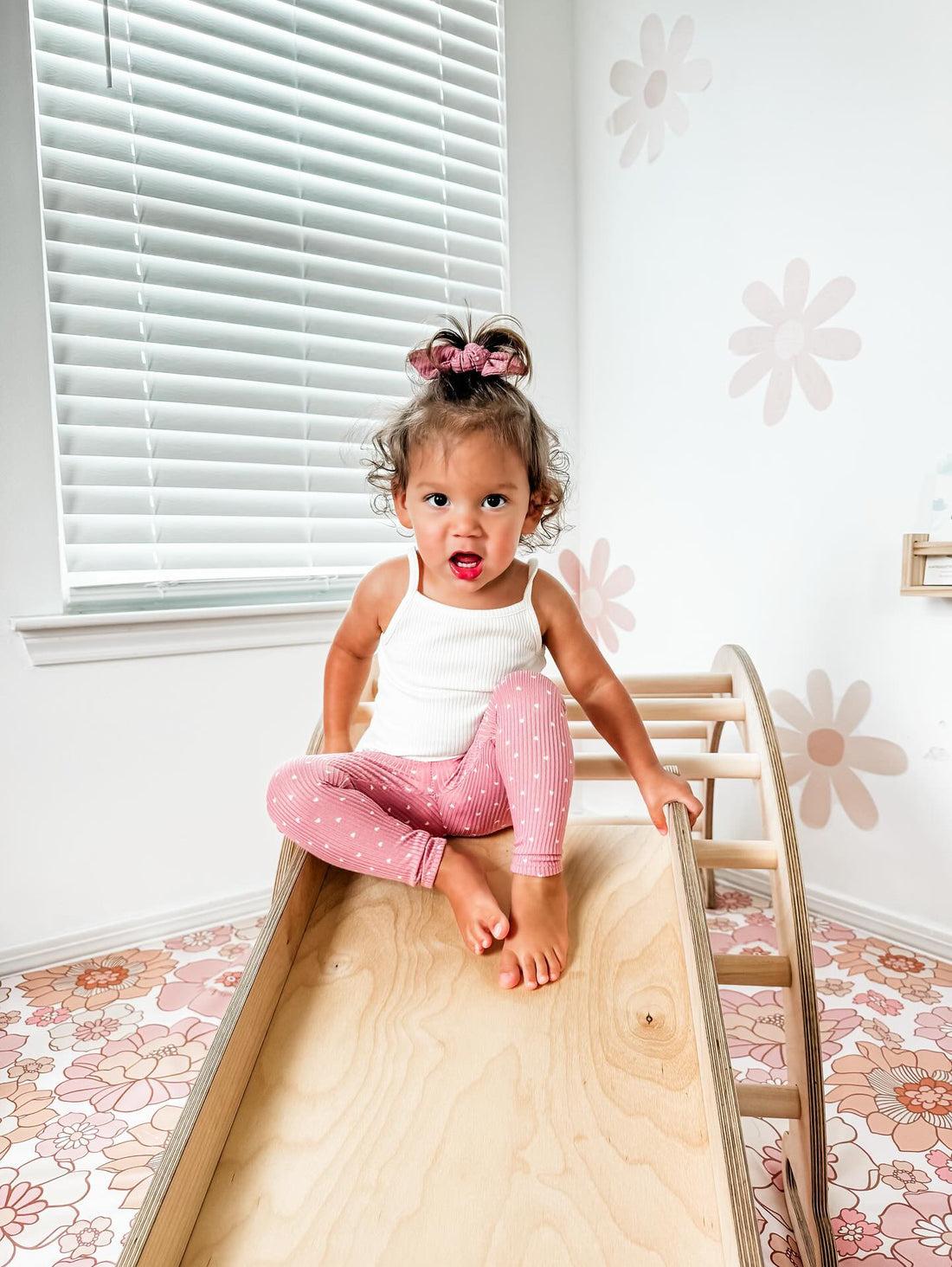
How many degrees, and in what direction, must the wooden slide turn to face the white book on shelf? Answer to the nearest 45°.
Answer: approximately 135° to its left

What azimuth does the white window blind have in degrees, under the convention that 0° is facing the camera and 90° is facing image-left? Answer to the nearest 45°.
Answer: approximately 315°

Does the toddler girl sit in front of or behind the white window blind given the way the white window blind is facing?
in front

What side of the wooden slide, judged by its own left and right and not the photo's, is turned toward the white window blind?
back

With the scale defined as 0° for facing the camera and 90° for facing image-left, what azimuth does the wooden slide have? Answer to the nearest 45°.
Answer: approximately 0°

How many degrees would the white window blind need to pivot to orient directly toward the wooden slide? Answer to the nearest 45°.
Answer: approximately 45° to its right

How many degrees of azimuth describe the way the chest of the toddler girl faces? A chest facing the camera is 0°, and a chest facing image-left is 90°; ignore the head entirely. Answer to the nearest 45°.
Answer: approximately 0°

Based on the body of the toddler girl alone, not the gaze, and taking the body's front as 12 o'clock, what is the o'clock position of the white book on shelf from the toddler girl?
The white book on shelf is roughly at 8 o'clock from the toddler girl.

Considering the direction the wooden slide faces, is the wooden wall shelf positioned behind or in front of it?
behind
